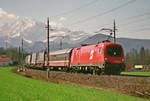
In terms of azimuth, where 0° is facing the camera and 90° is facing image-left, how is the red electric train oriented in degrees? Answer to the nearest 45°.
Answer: approximately 315°
